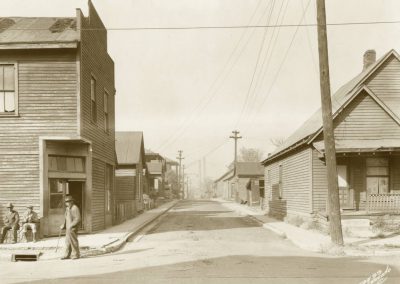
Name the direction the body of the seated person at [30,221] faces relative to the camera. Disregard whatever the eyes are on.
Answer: toward the camera

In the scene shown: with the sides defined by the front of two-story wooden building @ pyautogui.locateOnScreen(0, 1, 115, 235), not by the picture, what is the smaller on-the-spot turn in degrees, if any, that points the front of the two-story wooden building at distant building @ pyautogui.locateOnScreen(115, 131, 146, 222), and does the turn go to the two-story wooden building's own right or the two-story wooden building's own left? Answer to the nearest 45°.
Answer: approximately 135° to the two-story wooden building's own left

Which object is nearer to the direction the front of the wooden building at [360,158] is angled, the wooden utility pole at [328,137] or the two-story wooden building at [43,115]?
the wooden utility pole

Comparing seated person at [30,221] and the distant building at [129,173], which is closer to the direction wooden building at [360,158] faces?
the seated person

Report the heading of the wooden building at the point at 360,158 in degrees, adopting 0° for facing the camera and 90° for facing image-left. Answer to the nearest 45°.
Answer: approximately 0°

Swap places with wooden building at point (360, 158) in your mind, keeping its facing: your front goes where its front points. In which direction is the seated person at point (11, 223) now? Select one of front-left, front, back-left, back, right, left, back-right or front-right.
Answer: front-right

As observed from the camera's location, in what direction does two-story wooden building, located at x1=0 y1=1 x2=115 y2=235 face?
facing the viewer and to the right of the viewer
